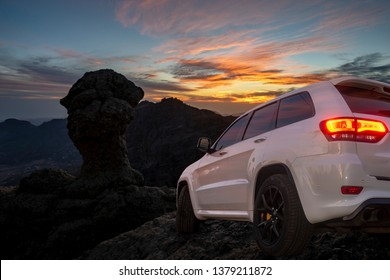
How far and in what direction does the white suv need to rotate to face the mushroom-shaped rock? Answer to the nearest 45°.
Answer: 0° — it already faces it

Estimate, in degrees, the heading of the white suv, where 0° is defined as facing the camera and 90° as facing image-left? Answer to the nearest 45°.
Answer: approximately 135°
